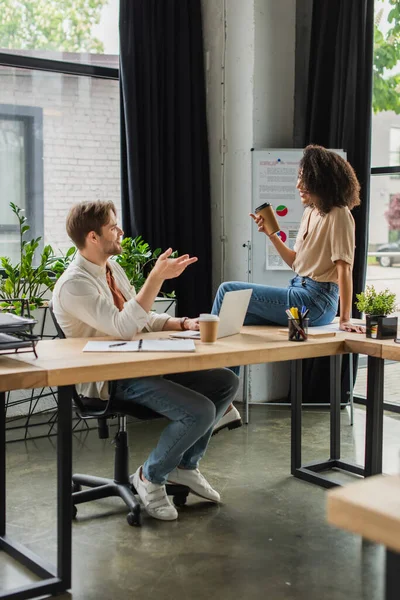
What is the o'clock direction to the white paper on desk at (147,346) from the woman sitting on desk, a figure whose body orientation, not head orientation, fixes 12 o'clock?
The white paper on desk is roughly at 10 o'clock from the woman sitting on desk.

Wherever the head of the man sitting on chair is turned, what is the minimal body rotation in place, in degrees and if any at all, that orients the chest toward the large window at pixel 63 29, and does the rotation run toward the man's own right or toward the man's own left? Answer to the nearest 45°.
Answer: approximately 90° to the man's own left

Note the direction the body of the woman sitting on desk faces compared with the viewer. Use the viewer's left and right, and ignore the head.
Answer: facing to the left of the viewer

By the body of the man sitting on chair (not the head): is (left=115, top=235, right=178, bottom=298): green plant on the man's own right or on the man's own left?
on the man's own left

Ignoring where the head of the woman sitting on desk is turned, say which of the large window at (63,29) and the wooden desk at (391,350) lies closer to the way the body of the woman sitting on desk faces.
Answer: the large window

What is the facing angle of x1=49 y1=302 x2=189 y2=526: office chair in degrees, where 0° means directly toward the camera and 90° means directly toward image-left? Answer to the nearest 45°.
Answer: approximately 270°

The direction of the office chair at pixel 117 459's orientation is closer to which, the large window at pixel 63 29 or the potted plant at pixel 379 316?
the potted plant

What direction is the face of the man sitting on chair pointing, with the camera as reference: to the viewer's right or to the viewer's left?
to the viewer's right

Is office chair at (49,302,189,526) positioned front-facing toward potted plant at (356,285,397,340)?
yes

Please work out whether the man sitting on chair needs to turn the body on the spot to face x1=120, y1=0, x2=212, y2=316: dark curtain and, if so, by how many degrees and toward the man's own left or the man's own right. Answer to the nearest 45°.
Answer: approximately 90° to the man's own left

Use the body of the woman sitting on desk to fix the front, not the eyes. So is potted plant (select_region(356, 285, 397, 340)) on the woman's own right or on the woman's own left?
on the woman's own left

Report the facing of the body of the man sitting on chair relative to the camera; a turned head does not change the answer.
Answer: to the viewer's right
